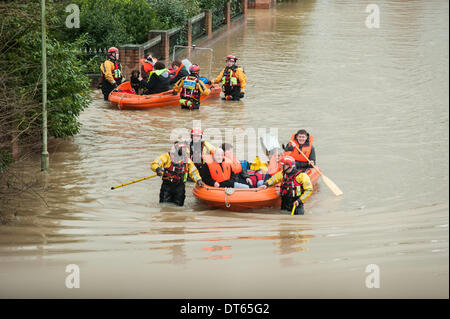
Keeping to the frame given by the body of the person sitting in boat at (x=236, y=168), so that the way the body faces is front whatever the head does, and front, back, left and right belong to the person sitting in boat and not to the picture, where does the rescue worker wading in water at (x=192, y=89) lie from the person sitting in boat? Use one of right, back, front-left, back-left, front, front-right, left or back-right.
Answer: back-left

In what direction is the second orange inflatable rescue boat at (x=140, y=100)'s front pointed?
to the viewer's left

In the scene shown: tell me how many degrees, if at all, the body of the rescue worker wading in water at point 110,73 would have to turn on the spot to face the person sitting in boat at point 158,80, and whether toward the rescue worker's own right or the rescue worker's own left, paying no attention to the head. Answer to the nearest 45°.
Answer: approximately 45° to the rescue worker's own left

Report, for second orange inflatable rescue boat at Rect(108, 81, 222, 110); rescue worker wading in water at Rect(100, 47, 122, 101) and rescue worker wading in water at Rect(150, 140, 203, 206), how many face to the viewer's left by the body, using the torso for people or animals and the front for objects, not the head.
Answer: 1

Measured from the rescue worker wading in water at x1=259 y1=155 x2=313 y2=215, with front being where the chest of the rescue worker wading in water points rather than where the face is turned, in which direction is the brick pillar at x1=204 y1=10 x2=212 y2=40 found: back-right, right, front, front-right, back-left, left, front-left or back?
back-right

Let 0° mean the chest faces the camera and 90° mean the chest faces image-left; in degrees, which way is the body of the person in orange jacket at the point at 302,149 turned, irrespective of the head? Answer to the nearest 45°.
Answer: approximately 0°

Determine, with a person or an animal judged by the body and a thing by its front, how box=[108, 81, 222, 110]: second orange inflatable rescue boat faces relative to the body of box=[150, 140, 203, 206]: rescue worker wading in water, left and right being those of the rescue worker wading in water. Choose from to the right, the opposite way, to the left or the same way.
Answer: to the right

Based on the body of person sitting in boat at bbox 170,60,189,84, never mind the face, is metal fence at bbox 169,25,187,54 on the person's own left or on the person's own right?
on the person's own right
